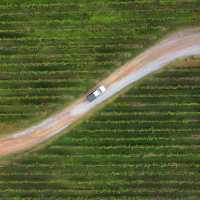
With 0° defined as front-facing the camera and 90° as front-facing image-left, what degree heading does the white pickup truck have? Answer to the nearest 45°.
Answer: approximately 225°
